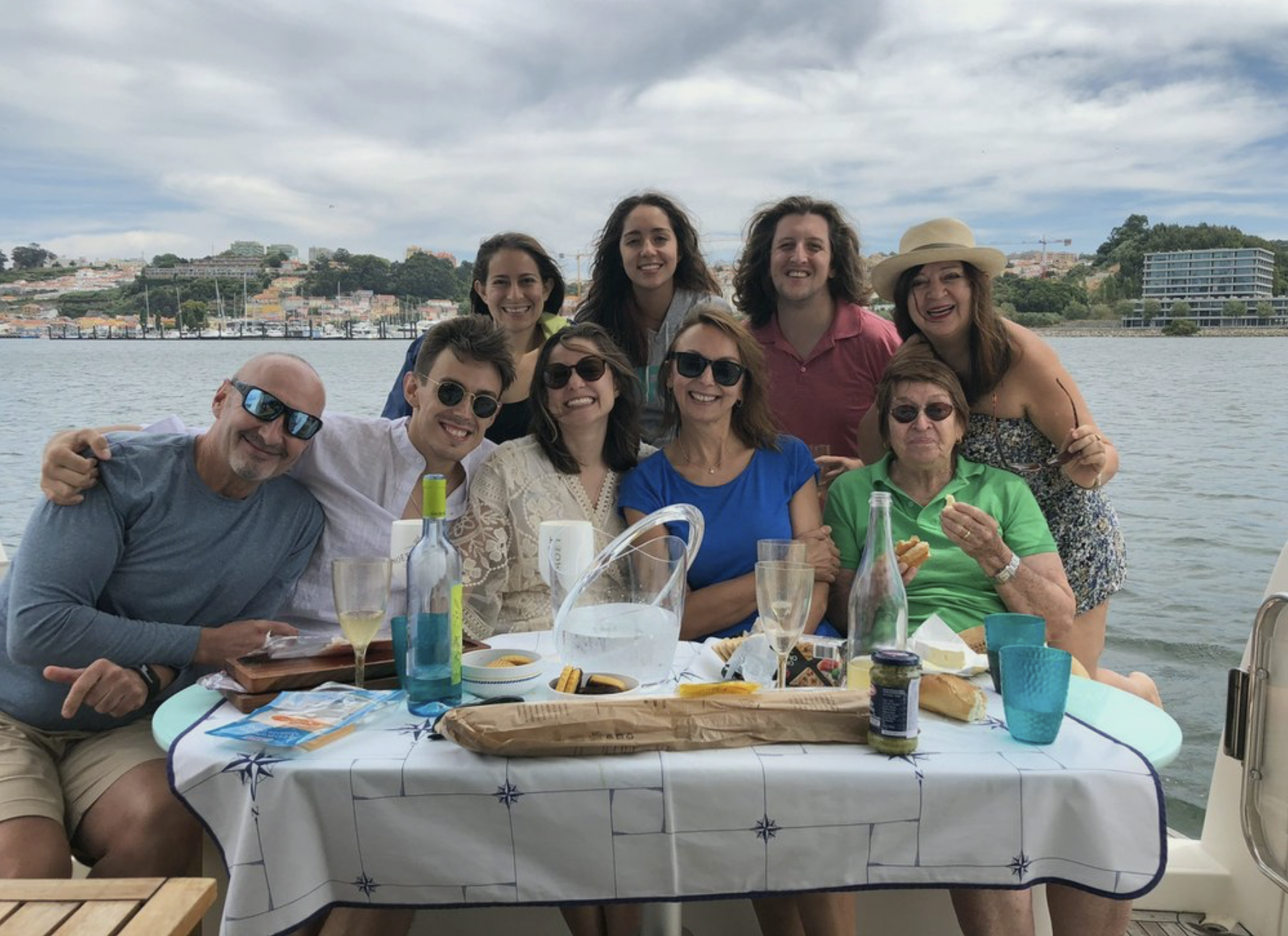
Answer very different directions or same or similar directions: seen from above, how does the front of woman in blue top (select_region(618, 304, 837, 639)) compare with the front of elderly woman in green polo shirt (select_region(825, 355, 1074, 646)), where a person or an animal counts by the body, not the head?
same or similar directions

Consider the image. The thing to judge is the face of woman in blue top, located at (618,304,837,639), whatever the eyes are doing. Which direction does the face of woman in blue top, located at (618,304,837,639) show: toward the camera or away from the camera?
toward the camera

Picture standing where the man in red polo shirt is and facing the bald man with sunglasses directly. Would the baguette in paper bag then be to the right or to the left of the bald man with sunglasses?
left

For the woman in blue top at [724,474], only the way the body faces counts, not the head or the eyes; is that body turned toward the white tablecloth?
yes

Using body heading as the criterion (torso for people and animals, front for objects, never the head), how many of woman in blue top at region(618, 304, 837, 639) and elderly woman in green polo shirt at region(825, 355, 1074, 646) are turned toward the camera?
2

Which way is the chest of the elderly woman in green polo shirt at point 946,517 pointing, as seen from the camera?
toward the camera

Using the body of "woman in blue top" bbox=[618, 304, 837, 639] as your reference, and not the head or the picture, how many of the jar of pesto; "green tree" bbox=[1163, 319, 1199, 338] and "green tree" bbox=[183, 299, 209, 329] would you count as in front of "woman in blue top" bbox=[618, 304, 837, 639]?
1

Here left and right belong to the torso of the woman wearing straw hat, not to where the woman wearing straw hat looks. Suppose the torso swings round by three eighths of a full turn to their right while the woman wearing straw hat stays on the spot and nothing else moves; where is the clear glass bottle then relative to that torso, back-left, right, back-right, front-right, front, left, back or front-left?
back

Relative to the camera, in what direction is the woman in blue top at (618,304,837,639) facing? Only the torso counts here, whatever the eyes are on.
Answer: toward the camera

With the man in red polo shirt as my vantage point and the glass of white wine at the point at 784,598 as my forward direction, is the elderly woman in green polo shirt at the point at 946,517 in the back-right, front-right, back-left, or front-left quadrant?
front-left

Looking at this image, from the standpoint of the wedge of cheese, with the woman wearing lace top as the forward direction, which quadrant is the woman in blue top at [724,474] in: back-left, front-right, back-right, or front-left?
front-right

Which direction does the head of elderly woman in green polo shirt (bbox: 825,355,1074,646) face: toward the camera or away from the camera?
toward the camera

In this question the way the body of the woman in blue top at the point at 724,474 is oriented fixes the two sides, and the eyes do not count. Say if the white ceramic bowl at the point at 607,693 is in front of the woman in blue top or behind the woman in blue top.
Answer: in front

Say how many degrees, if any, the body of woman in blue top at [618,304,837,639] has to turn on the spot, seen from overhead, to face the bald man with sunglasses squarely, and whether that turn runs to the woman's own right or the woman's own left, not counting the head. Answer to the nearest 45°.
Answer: approximately 45° to the woman's own right
